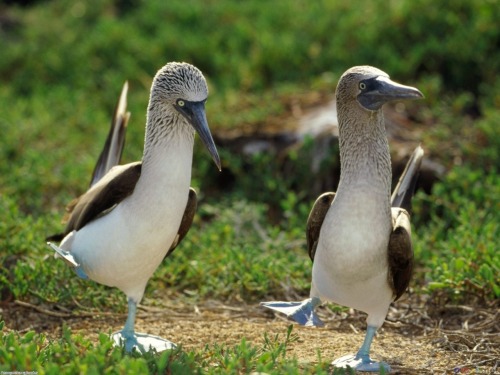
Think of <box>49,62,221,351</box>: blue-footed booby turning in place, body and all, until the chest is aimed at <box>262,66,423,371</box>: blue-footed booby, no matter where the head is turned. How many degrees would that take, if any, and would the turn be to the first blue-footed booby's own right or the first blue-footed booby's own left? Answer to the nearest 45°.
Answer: approximately 45° to the first blue-footed booby's own left

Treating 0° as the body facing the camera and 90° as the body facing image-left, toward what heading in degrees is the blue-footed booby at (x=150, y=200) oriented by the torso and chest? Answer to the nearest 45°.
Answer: approximately 315°
